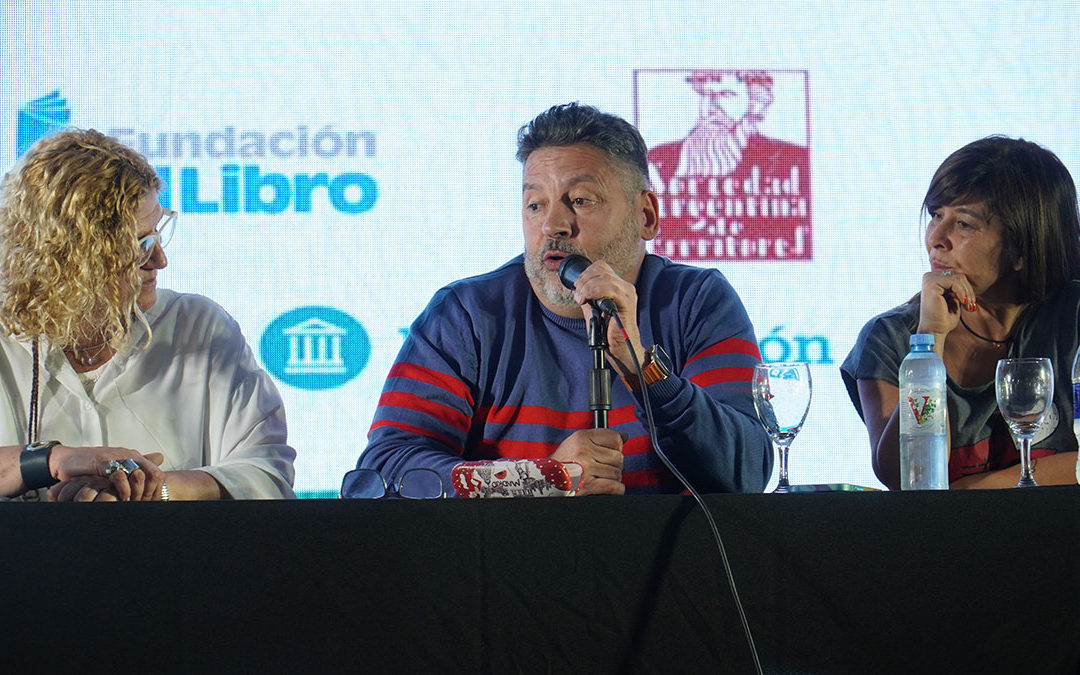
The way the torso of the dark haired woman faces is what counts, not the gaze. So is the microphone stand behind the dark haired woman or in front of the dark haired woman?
in front

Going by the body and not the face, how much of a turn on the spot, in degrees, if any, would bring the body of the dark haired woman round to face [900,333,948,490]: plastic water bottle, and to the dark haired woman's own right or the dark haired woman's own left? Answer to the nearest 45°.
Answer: approximately 45° to the dark haired woman's own left

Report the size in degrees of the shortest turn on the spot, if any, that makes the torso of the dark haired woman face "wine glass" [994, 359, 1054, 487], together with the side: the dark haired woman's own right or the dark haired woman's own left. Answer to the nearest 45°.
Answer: approximately 45° to the dark haired woman's own left

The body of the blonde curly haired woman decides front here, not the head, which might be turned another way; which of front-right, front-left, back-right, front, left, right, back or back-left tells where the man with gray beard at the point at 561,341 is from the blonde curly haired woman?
left

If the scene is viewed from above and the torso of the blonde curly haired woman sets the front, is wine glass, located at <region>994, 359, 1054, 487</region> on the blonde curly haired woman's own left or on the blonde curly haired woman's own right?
on the blonde curly haired woman's own left

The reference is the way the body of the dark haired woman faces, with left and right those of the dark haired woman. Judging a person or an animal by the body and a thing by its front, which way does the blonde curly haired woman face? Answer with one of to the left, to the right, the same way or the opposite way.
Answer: to the left

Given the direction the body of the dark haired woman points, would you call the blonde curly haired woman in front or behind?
in front

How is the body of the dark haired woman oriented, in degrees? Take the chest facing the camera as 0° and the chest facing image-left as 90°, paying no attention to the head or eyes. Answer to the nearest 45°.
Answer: approximately 45°

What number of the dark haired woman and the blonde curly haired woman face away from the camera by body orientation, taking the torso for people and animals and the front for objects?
0

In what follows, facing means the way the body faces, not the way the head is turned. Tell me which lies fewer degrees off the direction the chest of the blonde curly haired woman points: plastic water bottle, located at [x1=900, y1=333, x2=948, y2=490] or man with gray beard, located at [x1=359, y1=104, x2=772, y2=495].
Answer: the plastic water bottle

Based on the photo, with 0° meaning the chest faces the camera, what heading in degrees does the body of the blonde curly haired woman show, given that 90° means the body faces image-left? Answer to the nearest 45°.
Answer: approximately 0°

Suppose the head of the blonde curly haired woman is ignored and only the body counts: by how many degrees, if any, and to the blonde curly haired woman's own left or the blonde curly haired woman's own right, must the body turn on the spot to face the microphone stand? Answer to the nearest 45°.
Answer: approximately 45° to the blonde curly haired woman's own left
